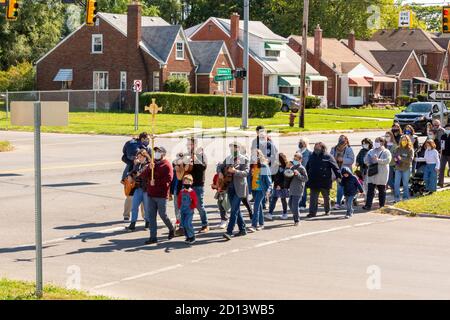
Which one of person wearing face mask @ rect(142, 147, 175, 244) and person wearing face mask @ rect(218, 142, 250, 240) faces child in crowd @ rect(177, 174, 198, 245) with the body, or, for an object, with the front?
person wearing face mask @ rect(218, 142, 250, 240)

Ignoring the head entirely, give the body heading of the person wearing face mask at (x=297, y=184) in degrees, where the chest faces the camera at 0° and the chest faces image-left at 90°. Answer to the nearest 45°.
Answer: approximately 45°

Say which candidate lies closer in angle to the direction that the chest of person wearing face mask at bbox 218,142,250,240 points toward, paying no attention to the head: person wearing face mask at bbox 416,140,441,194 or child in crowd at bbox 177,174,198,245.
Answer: the child in crowd

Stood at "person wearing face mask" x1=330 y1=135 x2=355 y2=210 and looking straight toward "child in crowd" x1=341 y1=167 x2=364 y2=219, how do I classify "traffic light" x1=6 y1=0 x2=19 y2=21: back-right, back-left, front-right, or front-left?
back-right

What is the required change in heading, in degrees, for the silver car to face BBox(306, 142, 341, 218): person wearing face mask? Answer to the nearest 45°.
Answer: approximately 45° to its left

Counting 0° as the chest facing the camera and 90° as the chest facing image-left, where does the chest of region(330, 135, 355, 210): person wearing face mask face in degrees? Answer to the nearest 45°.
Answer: approximately 45°

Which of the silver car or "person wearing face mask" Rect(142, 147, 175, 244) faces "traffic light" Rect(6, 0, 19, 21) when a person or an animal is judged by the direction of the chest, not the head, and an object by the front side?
the silver car

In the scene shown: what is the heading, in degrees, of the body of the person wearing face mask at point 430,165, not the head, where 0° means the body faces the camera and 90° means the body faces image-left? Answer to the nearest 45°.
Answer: approximately 45°

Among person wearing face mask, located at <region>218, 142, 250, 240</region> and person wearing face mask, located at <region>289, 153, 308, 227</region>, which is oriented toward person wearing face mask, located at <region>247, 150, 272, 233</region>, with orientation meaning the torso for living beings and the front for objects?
person wearing face mask, located at <region>289, 153, 308, 227</region>

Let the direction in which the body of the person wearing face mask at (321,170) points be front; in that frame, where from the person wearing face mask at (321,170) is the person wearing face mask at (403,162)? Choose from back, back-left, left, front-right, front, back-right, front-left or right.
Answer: back

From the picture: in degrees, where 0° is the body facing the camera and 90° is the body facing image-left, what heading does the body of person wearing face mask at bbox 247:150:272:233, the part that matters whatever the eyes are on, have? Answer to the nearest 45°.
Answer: approximately 45°

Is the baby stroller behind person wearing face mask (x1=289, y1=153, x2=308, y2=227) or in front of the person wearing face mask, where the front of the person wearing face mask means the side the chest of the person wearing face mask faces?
behind

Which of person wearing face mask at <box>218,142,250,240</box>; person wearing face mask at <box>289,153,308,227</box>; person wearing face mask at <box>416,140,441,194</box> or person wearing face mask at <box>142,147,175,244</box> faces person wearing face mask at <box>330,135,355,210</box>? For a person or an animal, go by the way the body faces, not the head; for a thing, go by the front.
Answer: person wearing face mask at <box>416,140,441,194</box>

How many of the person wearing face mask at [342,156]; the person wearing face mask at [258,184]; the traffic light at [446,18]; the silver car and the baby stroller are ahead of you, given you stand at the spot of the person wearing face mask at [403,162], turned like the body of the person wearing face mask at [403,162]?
2
